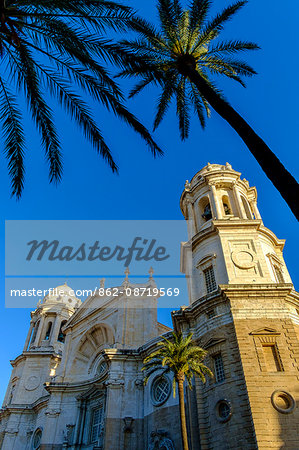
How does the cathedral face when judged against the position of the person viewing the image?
facing the viewer and to the left of the viewer
